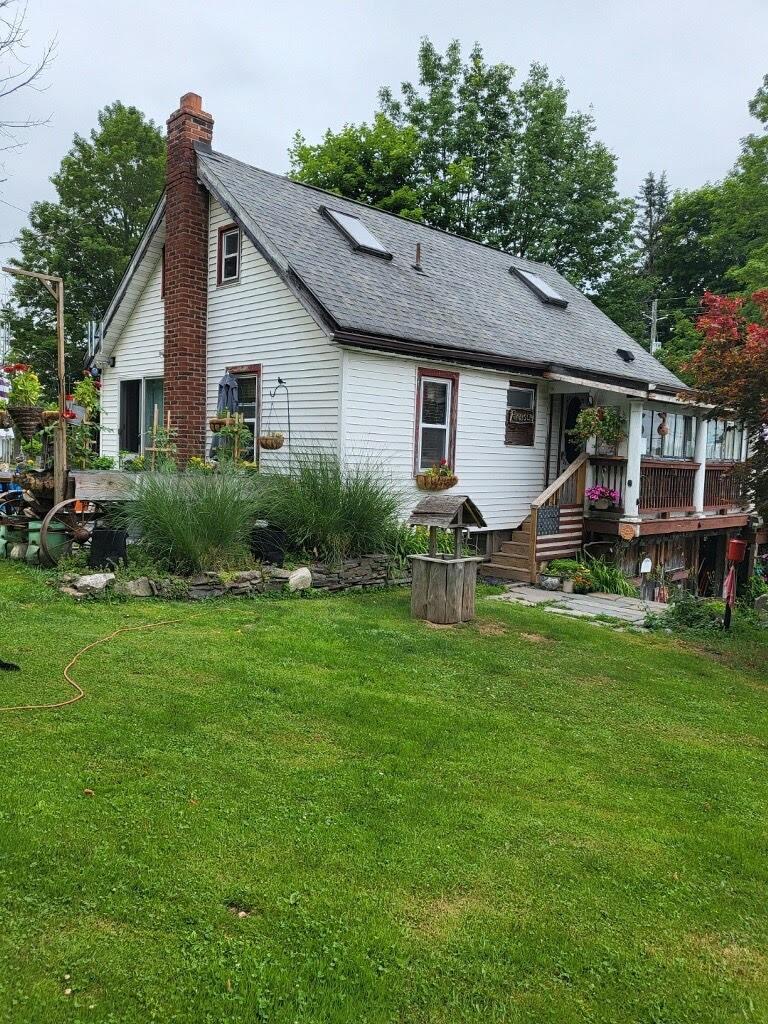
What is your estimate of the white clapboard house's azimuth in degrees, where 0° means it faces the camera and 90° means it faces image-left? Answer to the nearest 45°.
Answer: approximately 315°

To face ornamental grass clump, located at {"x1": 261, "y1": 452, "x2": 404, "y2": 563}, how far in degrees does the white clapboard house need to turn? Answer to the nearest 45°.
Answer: approximately 45° to its right

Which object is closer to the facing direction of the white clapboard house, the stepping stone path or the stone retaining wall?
the stepping stone path

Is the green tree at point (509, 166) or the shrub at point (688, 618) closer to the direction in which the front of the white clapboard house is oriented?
the shrub

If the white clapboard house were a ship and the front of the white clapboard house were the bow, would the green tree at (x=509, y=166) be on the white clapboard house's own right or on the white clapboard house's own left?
on the white clapboard house's own left

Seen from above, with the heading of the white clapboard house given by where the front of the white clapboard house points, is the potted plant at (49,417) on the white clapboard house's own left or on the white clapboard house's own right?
on the white clapboard house's own right

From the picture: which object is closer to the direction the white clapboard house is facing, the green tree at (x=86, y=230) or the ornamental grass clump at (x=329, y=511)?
the ornamental grass clump

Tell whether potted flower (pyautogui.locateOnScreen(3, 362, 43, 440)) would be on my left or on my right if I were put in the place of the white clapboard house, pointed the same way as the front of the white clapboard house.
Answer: on my right

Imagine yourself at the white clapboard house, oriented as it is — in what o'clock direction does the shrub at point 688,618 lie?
The shrub is roughly at 12 o'clock from the white clapboard house.

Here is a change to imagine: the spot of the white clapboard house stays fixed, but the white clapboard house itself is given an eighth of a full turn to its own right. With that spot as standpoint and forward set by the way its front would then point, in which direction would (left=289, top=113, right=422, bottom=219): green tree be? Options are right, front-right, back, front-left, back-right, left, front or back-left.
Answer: back

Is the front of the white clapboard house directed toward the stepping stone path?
yes

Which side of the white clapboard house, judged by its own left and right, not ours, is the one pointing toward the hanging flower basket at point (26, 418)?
right

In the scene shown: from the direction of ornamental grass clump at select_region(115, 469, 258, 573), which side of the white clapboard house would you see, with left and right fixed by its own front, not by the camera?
right
